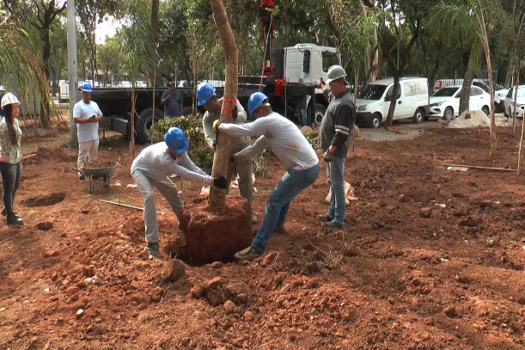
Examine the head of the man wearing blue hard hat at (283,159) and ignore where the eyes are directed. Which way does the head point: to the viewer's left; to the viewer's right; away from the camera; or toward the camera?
to the viewer's left

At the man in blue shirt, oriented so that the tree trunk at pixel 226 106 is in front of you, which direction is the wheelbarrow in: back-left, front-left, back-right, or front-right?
front-right

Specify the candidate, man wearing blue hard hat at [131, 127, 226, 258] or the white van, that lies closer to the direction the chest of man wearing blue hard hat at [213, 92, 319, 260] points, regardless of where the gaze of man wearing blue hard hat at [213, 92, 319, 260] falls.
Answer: the man wearing blue hard hat

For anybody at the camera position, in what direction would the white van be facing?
facing the viewer and to the left of the viewer

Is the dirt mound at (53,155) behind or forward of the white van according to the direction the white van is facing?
forward

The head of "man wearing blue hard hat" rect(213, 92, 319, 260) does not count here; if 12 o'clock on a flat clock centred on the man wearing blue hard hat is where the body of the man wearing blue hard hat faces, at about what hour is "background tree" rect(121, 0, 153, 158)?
The background tree is roughly at 2 o'clock from the man wearing blue hard hat.

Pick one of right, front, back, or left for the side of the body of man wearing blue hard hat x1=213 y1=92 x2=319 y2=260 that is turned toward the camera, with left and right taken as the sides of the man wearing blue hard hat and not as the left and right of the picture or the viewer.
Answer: left

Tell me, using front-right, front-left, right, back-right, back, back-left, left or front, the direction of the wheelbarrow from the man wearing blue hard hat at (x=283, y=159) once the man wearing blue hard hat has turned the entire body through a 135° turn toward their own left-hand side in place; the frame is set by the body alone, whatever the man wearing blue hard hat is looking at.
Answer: back

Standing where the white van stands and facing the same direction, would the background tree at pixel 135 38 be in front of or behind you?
in front

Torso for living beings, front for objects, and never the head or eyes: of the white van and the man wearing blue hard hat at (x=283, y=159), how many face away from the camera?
0
